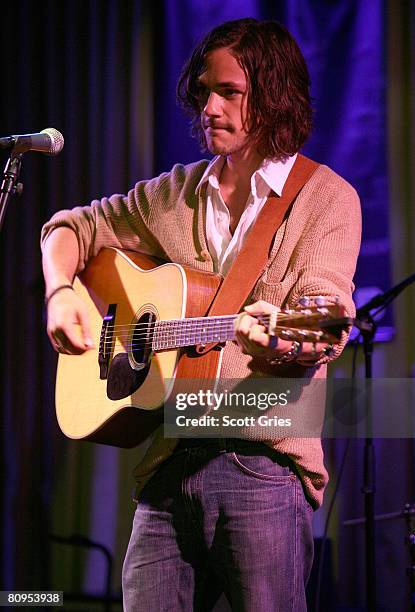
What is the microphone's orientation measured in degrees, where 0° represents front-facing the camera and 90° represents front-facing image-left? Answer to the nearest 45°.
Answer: approximately 270°

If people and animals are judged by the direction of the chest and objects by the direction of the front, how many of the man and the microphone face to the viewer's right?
1

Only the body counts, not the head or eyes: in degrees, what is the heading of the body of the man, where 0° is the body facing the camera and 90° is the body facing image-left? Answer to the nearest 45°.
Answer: approximately 45°

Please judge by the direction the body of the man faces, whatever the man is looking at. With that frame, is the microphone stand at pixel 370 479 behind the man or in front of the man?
behind
